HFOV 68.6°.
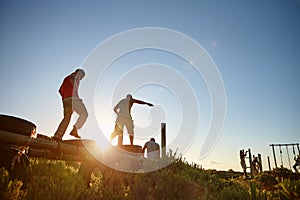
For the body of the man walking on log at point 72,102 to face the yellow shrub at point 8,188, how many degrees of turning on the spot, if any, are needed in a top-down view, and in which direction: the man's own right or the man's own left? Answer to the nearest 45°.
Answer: approximately 90° to the man's own right

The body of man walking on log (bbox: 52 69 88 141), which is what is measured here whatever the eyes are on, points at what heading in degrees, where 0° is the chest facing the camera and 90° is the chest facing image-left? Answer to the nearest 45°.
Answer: approximately 270°

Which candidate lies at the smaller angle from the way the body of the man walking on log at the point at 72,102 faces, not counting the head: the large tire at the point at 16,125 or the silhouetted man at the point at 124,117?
the silhouetted man
